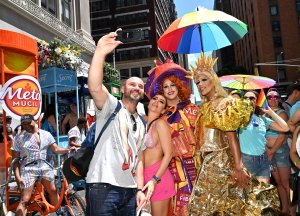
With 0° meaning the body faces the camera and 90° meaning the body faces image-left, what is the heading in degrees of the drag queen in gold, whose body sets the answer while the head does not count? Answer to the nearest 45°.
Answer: approximately 45°

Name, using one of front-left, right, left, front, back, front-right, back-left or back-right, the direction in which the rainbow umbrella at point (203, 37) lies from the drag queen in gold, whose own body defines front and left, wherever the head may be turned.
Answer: back-right

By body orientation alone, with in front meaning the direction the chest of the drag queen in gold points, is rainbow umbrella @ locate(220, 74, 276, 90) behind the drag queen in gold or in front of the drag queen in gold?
behind
